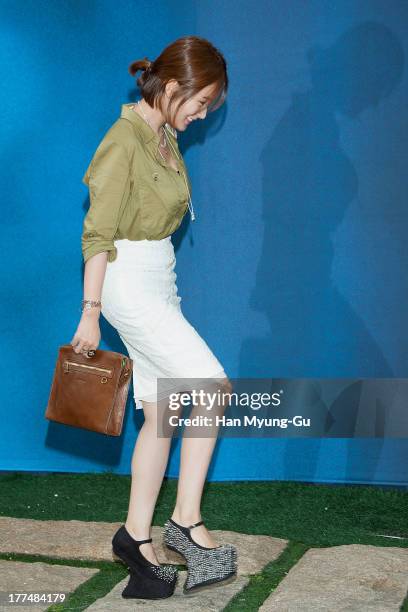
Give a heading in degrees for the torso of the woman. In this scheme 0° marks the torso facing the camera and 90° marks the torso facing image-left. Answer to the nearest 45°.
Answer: approximately 270°
